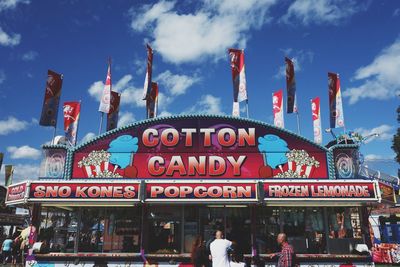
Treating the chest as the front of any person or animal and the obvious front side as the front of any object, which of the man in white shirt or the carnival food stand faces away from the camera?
the man in white shirt

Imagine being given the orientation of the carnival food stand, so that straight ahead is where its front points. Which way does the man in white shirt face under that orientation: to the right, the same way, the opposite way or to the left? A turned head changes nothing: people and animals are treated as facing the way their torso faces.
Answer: the opposite way

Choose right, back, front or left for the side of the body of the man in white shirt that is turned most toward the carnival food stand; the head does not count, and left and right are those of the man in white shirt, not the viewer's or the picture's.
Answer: front

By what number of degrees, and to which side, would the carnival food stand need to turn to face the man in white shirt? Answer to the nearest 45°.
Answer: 0° — it already faces them

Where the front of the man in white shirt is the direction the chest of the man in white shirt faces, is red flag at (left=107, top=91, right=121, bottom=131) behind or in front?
in front

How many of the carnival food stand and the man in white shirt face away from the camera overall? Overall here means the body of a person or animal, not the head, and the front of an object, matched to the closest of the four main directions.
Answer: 1

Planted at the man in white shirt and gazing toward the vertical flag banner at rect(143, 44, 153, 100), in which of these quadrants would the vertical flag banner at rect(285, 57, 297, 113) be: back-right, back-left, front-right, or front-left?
front-right

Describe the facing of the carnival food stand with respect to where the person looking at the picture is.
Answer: facing the viewer

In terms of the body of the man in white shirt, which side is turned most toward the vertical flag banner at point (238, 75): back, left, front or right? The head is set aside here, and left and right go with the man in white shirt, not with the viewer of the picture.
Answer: front

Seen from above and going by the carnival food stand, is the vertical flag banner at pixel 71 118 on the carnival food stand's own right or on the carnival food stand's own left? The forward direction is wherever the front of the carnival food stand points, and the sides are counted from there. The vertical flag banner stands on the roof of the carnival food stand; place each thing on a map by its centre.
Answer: on the carnival food stand's own right

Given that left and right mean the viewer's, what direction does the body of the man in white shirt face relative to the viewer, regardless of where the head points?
facing away from the viewer

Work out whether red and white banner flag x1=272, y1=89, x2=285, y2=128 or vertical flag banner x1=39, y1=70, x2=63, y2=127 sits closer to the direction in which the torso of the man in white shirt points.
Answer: the red and white banner flag

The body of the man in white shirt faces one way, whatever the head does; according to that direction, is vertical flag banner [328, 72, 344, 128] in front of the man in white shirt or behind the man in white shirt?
in front
